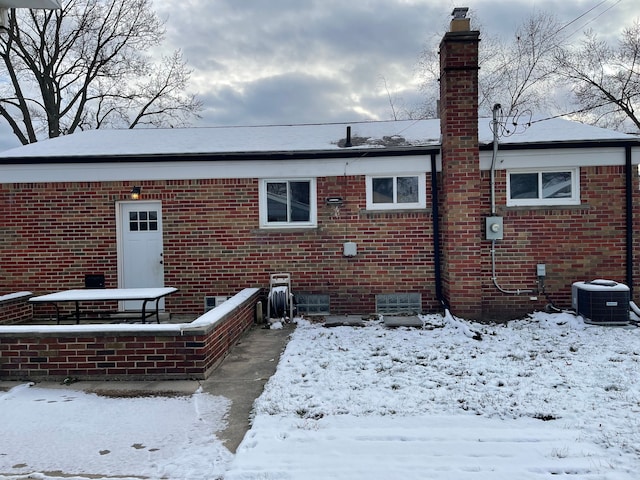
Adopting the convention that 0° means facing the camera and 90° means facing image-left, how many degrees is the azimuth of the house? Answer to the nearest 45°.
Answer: approximately 180°

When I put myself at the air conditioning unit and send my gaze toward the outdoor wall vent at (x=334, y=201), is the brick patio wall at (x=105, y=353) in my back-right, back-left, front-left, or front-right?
front-left

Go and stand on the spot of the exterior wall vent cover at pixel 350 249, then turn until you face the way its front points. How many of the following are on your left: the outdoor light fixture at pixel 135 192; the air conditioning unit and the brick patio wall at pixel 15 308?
1

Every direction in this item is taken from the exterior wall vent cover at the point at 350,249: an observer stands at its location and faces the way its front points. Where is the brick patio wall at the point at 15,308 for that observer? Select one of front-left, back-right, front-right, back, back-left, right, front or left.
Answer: right

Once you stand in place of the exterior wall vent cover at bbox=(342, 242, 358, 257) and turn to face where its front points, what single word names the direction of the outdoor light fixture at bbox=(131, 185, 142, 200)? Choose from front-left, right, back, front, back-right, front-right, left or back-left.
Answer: right

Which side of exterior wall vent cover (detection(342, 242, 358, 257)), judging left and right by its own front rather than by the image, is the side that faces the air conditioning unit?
left

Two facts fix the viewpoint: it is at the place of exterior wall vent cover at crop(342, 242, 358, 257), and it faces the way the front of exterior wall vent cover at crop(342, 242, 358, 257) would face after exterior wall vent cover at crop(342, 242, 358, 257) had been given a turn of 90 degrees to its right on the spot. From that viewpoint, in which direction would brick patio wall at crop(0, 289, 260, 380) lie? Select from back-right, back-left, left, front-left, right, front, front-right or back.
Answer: front-left

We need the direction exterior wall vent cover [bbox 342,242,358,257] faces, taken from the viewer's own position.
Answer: facing the viewer

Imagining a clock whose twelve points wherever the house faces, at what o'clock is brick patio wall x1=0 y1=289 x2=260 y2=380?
The brick patio wall is roughly at 1 o'clock from the house.

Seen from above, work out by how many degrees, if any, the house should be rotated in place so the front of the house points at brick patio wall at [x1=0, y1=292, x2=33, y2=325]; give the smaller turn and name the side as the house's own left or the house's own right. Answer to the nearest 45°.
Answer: approximately 90° to the house's own left
